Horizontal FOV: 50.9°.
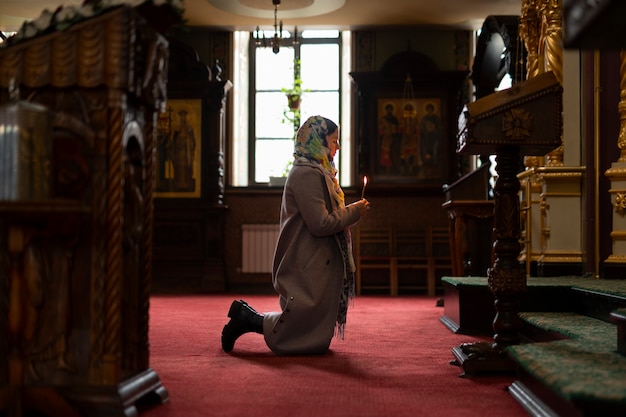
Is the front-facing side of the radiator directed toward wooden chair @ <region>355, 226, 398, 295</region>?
no

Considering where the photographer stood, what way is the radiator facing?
facing the viewer

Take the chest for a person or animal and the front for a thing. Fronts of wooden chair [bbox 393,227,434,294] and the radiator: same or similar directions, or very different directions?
same or similar directions

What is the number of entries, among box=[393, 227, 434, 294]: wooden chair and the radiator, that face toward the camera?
2

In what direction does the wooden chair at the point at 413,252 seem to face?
toward the camera

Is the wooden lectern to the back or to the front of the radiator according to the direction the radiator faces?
to the front

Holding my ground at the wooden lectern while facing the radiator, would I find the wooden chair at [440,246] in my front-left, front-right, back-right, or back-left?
front-right

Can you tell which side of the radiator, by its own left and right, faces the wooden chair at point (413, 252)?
left

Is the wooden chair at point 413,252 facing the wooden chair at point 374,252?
no

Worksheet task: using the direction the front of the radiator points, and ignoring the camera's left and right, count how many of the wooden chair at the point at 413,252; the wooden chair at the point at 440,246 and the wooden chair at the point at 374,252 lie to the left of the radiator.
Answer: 3
